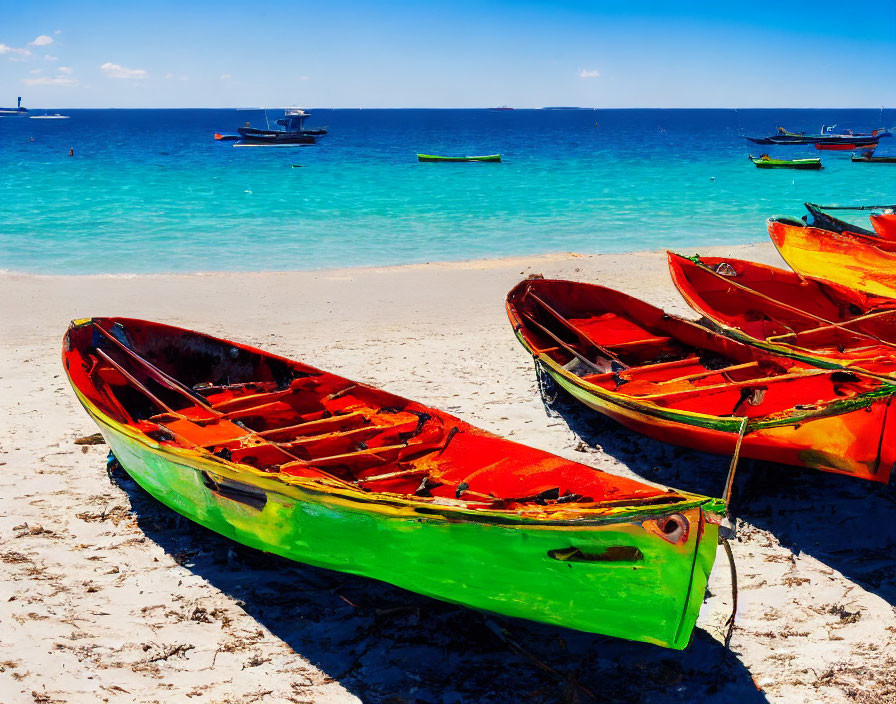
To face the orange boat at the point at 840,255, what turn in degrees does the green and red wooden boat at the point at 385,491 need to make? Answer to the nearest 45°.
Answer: approximately 90° to its left

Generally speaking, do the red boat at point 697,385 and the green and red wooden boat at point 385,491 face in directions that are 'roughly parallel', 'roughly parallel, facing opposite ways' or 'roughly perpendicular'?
roughly parallel

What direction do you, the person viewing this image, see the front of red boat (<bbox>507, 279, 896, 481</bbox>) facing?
facing the viewer and to the right of the viewer

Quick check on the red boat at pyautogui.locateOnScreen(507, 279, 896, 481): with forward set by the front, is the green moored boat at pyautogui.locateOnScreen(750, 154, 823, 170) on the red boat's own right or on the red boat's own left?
on the red boat's own left

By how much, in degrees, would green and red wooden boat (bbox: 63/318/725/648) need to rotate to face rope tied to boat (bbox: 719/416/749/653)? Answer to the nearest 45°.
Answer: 0° — it already faces it

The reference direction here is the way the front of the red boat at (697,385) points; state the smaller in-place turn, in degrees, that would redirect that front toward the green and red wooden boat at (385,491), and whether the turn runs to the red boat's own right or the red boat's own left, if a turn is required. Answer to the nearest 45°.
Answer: approximately 90° to the red boat's own right

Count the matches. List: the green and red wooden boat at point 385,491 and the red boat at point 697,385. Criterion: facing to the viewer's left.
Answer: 0
